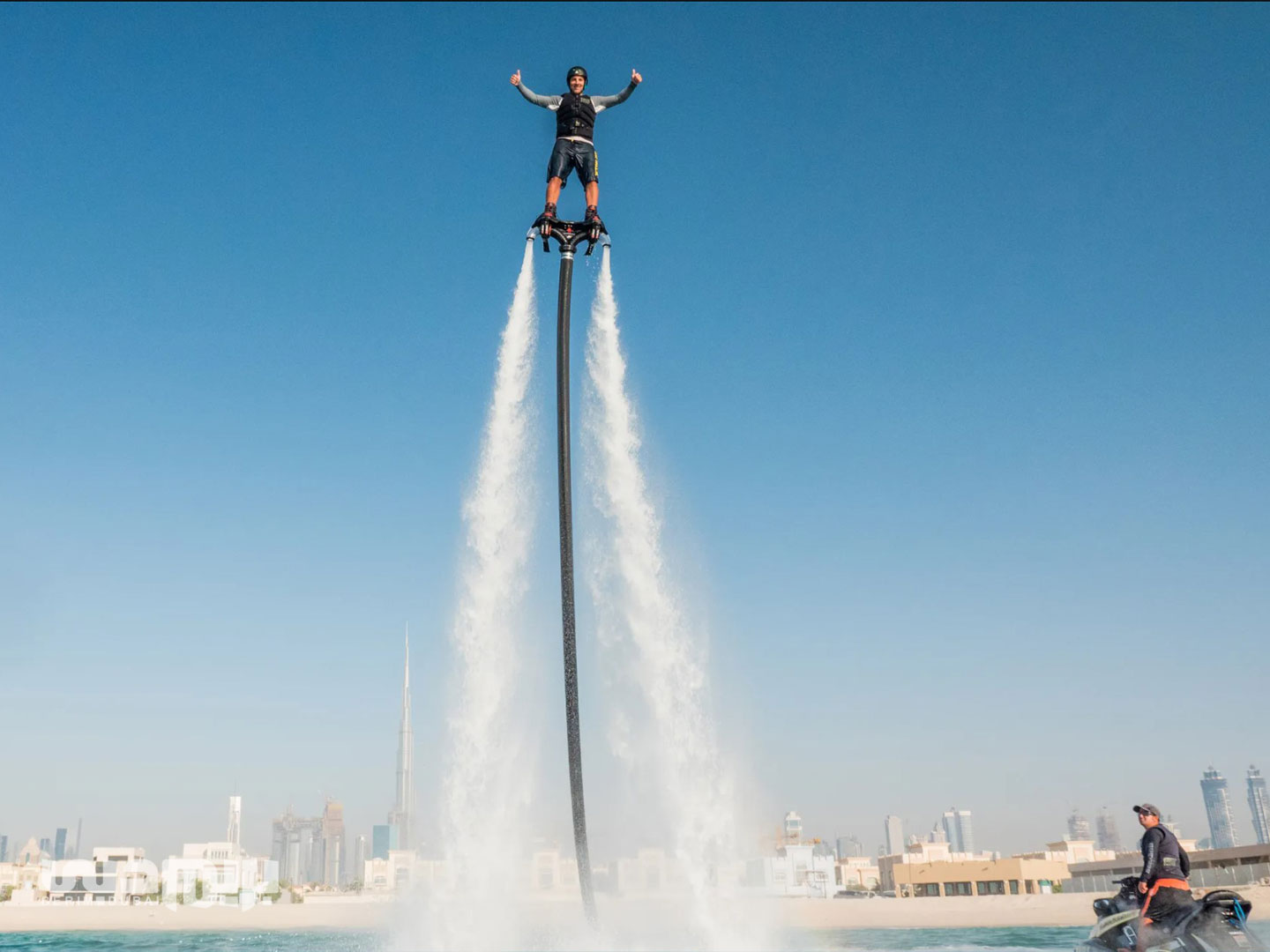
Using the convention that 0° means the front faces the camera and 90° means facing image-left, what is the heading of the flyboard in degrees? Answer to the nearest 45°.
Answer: approximately 0°

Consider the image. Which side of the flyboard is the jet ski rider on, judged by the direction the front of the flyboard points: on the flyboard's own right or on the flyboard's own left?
on the flyboard's own left

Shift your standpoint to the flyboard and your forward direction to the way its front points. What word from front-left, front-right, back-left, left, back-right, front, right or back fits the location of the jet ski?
left
